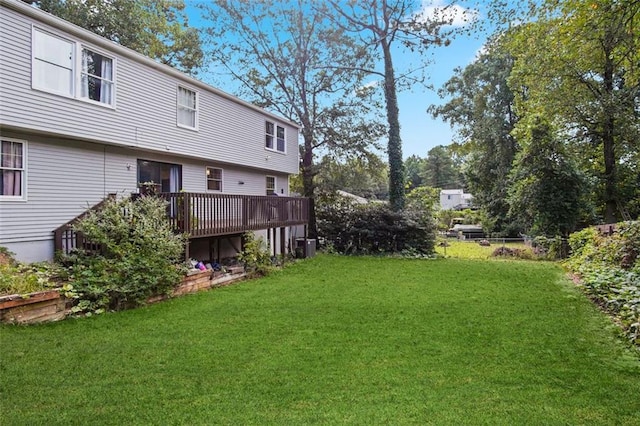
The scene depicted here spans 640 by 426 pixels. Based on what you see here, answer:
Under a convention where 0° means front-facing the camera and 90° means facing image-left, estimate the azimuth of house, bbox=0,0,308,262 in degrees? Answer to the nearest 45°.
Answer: approximately 135°

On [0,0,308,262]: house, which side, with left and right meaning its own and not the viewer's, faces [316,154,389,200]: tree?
right

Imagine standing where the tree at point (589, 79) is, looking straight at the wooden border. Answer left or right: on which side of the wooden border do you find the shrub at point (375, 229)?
right

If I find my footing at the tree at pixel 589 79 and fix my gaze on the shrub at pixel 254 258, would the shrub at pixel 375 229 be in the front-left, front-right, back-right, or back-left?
front-right

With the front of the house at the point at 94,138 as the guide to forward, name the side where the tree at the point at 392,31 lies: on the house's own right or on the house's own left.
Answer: on the house's own right
